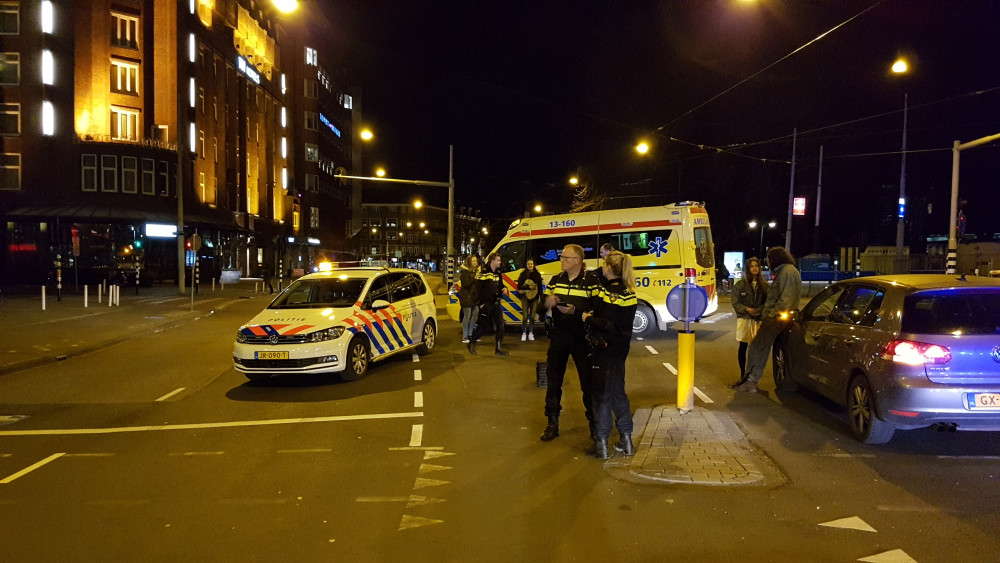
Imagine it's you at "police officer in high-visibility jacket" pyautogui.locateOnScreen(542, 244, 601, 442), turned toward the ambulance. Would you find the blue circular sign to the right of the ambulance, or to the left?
right

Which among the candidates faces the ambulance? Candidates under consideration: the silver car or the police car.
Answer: the silver car

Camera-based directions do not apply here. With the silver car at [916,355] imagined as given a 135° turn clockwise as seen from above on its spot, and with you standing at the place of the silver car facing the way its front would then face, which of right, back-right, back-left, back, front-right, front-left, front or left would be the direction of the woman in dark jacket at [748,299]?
back-left

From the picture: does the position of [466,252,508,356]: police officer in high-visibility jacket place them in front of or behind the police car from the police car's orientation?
behind

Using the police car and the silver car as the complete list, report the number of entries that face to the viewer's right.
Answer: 0

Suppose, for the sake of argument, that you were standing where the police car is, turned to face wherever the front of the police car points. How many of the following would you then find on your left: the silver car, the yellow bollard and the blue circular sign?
3

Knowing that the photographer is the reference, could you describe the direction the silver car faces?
facing away from the viewer and to the left of the viewer

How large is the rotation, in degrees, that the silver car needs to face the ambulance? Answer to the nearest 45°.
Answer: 0° — it already faces it

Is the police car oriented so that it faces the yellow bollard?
no

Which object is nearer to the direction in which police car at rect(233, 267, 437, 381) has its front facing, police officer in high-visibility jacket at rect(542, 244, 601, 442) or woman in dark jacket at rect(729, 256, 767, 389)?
the police officer in high-visibility jacket

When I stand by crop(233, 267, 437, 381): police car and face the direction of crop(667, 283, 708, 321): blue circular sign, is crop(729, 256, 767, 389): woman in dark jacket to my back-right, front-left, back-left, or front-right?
front-left

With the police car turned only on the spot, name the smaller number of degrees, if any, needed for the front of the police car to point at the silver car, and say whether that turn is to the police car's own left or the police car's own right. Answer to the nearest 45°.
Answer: approximately 90° to the police car's own left

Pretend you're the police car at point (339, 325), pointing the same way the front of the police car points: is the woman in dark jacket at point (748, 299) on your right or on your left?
on your left

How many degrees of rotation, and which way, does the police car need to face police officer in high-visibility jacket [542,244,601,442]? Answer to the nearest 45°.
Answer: approximately 90° to its left
